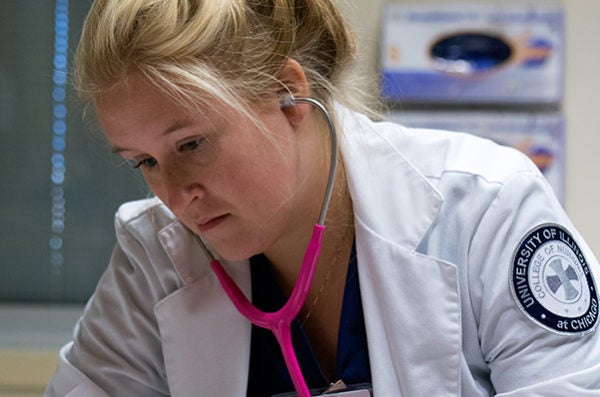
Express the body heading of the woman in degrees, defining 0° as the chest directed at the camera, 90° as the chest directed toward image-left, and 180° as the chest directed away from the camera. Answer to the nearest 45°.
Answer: approximately 45°
